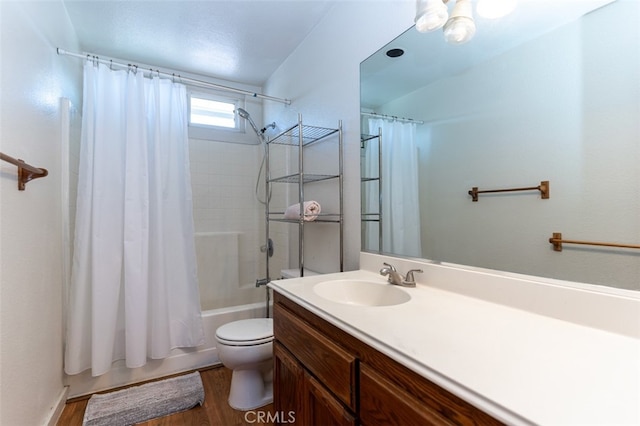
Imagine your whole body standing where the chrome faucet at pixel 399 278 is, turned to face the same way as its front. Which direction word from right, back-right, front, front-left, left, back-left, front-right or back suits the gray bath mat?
front-right

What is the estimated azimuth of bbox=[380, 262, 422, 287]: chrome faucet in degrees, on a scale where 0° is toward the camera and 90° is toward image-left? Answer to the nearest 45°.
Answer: approximately 45°

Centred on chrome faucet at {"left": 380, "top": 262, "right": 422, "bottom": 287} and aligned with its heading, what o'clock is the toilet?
The toilet is roughly at 2 o'clock from the chrome faucet.

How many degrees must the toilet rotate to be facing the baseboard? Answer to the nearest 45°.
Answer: approximately 45° to its right

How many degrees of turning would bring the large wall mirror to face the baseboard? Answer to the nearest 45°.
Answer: approximately 45° to its right

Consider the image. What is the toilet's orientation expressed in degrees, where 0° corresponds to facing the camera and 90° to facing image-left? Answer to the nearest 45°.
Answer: approximately 45°

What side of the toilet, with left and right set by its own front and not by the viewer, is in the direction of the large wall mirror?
left
